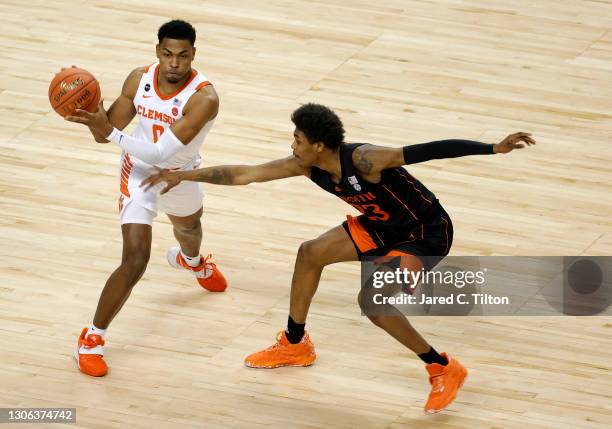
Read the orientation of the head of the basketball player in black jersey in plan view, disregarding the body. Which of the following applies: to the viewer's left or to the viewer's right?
to the viewer's left

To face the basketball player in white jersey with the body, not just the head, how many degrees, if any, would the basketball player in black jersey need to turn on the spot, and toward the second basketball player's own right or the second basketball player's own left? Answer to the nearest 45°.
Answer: approximately 45° to the second basketball player's own right

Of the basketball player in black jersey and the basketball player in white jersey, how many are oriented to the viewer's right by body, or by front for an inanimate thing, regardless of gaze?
0

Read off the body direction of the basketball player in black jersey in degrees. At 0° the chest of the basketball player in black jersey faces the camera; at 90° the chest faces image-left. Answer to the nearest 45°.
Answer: approximately 45°

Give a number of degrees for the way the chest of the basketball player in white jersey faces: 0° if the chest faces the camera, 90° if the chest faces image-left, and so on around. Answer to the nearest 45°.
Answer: approximately 0°

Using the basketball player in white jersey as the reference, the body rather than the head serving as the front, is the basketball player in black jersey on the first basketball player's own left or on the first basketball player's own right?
on the first basketball player's own left
